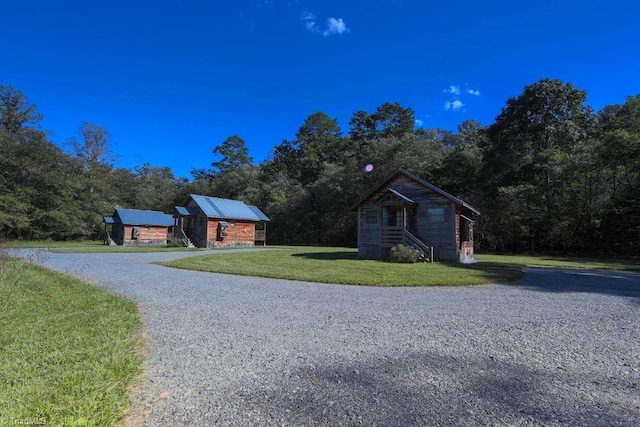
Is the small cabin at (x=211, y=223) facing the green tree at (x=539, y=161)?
no

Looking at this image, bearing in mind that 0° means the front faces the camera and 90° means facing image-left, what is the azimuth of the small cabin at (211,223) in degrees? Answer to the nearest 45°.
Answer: approximately 45°

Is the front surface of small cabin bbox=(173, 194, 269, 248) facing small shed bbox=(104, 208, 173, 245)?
no

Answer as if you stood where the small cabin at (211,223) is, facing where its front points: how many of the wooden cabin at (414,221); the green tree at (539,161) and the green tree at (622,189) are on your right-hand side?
0

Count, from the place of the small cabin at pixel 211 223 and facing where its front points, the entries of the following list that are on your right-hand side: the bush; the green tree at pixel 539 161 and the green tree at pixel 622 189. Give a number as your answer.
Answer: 0

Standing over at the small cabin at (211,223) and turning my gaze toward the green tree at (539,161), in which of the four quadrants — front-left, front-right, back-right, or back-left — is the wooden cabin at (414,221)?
front-right

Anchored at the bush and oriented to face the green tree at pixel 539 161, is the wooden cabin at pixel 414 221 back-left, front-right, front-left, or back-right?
front-left

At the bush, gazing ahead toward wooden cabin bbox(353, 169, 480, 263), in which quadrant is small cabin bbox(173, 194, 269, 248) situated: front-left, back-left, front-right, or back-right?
front-left

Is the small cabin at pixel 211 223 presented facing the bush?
no

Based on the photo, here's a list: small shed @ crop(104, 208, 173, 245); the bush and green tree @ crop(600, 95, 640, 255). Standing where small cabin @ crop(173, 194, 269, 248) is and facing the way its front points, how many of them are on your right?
1

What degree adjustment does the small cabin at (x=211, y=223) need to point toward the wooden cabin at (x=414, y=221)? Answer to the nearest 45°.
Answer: approximately 90° to its left

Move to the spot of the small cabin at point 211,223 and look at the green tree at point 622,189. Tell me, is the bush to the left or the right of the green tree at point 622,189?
right

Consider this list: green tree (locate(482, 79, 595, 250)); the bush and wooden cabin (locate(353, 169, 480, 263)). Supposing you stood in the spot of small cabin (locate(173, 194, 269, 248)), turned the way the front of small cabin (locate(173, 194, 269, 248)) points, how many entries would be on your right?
0

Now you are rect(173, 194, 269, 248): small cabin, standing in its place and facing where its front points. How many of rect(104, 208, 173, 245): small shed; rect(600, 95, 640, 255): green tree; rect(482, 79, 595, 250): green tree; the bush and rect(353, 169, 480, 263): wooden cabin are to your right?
1

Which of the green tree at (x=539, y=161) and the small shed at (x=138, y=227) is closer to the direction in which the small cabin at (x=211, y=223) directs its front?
the small shed
